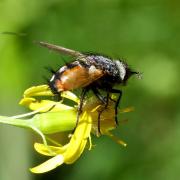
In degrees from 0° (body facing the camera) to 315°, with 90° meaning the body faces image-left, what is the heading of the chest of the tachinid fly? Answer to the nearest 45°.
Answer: approximately 270°
